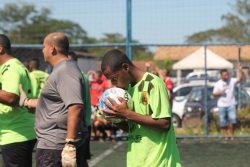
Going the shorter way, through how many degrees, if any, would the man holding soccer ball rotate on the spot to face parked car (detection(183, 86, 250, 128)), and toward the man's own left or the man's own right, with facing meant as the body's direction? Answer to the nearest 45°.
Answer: approximately 135° to the man's own right

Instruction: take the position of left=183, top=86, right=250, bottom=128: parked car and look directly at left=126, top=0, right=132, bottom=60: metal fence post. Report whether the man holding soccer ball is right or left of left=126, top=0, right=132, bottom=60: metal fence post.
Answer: left

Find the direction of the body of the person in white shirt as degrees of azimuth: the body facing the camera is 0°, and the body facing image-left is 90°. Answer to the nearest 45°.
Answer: approximately 0°

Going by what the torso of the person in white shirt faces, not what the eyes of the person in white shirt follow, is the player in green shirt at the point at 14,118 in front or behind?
in front
